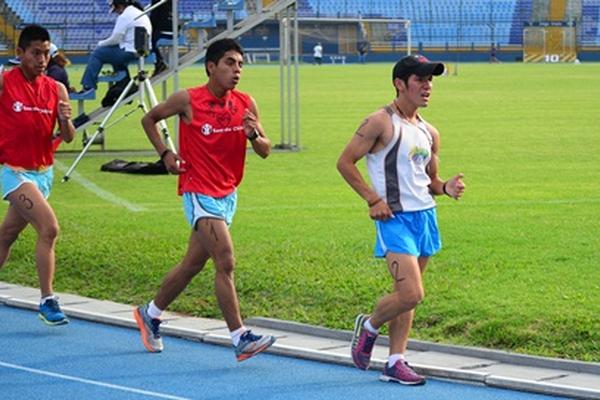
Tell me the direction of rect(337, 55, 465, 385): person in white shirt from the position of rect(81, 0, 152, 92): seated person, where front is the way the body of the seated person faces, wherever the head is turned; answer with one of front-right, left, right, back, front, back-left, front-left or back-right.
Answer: left

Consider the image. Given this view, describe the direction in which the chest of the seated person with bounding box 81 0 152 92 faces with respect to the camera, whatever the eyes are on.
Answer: to the viewer's left

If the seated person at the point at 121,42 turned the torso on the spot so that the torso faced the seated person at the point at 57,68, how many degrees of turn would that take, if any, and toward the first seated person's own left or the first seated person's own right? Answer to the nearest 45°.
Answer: approximately 45° to the first seated person's own left

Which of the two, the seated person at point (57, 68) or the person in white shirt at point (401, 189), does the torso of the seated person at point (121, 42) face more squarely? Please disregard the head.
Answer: the seated person
